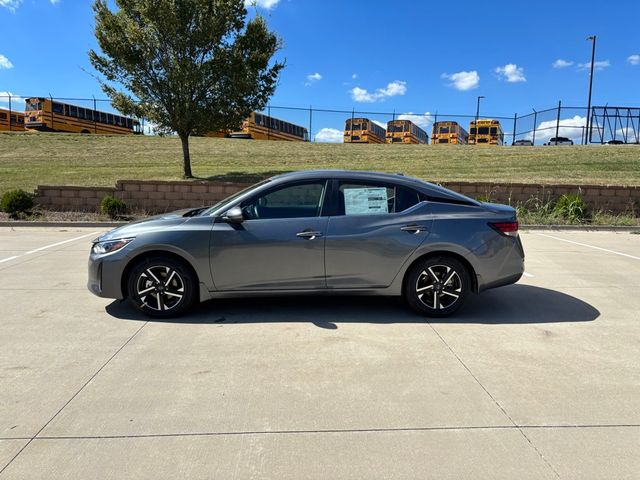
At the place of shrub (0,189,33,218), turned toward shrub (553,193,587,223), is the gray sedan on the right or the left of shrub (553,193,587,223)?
right

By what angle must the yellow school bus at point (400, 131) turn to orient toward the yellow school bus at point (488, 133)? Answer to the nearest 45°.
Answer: approximately 135° to its left

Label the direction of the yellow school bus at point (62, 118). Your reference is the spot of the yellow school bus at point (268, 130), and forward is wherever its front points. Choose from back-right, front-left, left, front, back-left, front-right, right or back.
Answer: front-right

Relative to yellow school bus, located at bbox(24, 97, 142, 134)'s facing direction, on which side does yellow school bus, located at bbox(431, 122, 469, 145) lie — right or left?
on its right

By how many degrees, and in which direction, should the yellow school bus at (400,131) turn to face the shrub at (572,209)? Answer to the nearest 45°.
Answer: approximately 45° to its left

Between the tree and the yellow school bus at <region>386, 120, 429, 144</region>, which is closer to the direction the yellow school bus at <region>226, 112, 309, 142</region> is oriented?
the tree

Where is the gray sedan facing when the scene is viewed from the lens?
facing to the left of the viewer

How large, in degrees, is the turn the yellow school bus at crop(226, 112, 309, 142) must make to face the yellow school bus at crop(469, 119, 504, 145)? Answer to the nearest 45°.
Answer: approximately 135° to its left

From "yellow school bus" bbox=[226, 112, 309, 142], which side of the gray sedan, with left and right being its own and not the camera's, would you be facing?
right
